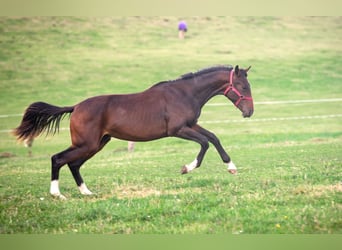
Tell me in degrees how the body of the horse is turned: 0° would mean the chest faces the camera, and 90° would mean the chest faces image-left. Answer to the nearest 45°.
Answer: approximately 270°
